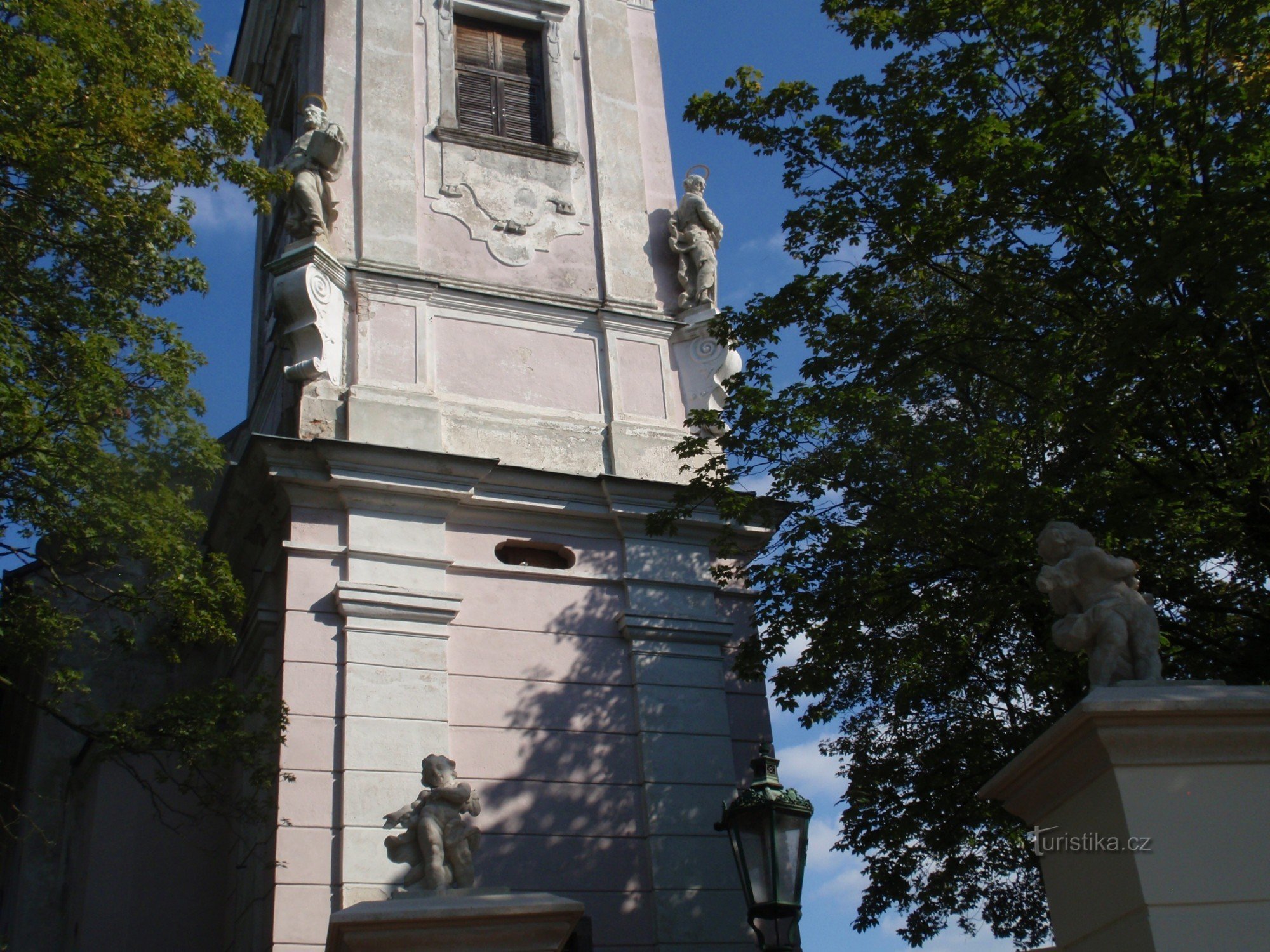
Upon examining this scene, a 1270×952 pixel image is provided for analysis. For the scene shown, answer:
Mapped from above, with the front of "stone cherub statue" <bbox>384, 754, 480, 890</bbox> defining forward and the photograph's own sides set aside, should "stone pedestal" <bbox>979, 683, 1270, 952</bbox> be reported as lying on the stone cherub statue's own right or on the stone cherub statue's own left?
on the stone cherub statue's own left

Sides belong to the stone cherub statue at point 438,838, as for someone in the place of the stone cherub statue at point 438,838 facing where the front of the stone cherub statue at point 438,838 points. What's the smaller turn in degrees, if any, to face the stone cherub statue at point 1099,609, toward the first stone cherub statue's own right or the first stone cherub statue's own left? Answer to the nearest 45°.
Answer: approximately 45° to the first stone cherub statue's own left

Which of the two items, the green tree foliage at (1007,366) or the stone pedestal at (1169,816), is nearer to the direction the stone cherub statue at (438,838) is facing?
the stone pedestal

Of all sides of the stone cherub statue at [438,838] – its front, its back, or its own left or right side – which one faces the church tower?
back

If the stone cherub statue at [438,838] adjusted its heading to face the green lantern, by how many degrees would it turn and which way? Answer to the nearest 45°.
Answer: approximately 90° to its left

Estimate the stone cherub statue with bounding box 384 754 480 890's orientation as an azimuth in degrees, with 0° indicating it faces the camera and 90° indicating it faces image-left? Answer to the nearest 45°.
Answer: approximately 0°

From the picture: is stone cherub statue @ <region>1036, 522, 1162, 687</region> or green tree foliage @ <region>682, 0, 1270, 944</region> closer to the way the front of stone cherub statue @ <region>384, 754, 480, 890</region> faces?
the stone cherub statue

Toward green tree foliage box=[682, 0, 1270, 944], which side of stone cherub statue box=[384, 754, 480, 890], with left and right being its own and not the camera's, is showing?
left
